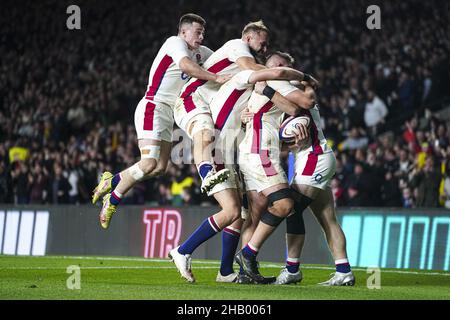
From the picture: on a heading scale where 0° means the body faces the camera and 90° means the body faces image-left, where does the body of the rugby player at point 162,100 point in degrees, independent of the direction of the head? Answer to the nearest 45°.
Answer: approximately 270°

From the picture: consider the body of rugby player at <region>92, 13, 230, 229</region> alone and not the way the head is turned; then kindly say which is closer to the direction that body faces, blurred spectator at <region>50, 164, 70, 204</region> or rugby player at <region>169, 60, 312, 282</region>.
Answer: the rugby player

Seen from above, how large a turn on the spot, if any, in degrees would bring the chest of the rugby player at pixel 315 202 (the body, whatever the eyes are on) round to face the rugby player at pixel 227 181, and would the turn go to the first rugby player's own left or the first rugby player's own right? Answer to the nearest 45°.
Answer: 0° — they already face them

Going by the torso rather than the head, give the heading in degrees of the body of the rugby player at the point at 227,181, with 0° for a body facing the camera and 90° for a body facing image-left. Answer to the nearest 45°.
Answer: approximately 270°

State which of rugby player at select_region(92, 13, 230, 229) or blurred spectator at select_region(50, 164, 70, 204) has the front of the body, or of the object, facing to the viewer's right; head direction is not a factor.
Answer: the rugby player

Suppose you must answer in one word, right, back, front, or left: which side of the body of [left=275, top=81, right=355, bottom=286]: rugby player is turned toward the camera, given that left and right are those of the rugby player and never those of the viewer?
left

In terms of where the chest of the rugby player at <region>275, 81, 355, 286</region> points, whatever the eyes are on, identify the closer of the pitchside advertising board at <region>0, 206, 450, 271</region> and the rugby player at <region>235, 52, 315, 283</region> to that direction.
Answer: the rugby player
